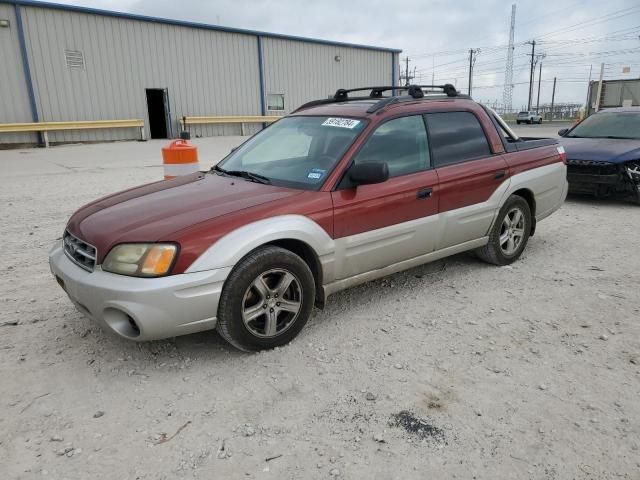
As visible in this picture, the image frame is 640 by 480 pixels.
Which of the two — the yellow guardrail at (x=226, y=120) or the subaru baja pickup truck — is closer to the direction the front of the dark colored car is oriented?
the subaru baja pickup truck

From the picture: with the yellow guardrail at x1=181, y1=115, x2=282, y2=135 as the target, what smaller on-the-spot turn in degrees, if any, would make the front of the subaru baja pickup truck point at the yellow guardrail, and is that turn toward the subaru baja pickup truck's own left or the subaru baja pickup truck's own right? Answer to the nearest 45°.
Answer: approximately 135° to the subaru baja pickup truck's own right

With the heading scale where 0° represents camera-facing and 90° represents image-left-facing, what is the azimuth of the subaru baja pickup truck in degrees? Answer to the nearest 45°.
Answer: approximately 45°

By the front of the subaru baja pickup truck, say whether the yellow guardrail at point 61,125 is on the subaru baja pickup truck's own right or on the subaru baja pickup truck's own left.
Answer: on the subaru baja pickup truck's own right

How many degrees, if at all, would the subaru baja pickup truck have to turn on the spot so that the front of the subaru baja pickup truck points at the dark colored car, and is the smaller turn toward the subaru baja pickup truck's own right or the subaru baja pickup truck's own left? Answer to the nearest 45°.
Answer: approximately 180°

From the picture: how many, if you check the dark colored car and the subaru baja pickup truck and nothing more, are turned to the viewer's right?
0

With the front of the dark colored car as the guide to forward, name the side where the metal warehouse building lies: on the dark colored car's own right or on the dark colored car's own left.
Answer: on the dark colored car's own right

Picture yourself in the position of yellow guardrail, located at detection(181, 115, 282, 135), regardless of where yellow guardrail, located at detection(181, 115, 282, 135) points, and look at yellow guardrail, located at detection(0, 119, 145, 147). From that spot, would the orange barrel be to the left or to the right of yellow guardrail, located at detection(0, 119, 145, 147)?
left
